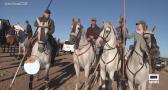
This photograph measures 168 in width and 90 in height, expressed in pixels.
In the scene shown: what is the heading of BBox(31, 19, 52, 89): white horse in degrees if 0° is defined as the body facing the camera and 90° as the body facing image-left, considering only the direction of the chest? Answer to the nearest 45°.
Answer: approximately 0°

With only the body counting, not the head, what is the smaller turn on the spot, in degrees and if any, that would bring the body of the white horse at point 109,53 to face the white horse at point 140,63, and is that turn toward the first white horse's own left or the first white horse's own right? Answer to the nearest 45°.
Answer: approximately 45° to the first white horse's own left

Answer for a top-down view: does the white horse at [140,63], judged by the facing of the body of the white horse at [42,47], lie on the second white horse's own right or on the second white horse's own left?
on the second white horse's own left

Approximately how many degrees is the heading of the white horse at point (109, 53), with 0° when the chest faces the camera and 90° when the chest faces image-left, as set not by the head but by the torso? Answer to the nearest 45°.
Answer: approximately 0°

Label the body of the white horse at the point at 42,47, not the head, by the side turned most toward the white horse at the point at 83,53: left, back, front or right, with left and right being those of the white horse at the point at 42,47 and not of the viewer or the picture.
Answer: left

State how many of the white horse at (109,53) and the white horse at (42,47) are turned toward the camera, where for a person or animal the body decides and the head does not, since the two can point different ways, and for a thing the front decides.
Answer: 2

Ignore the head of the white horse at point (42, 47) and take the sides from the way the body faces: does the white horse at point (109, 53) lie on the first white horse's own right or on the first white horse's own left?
on the first white horse's own left
